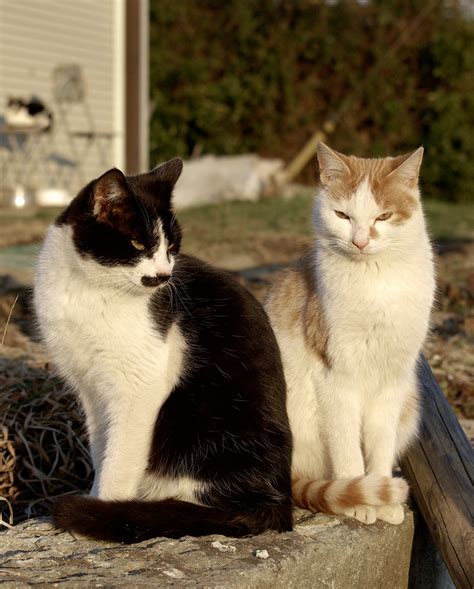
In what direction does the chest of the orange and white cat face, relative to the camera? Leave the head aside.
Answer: toward the camera

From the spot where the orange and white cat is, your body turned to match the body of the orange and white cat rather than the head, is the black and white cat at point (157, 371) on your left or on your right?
on your right
